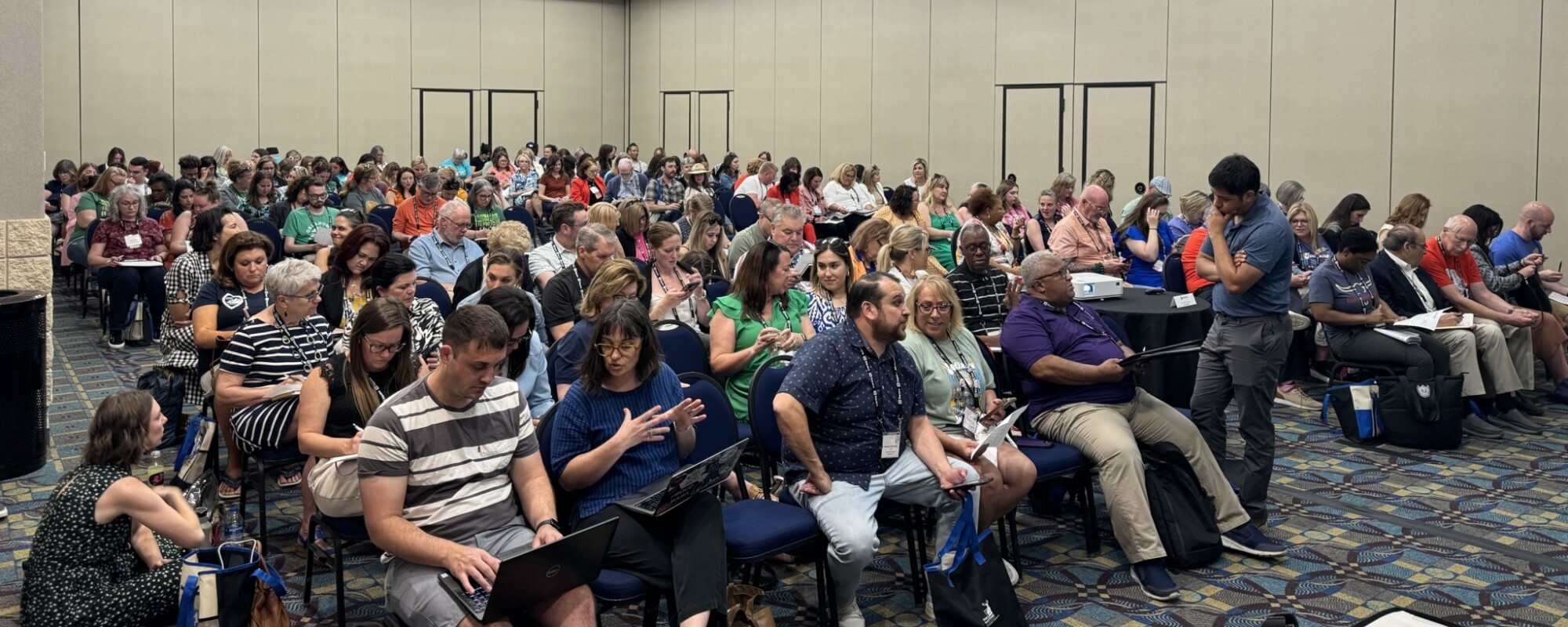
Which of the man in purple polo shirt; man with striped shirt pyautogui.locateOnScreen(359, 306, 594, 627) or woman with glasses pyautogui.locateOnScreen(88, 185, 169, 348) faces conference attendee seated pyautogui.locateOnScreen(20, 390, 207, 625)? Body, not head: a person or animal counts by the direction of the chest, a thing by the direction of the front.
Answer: the woman with glasses

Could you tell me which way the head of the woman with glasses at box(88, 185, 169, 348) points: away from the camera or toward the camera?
toward the camera

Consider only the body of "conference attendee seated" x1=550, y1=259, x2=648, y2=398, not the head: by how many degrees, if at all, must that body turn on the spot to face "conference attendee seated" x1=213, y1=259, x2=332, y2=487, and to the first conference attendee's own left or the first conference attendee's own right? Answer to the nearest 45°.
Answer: approximately 135° to the first conference attendee's own right

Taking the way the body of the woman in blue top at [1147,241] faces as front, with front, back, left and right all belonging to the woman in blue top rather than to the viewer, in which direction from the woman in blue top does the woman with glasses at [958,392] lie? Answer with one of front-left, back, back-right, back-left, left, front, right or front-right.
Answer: front-right

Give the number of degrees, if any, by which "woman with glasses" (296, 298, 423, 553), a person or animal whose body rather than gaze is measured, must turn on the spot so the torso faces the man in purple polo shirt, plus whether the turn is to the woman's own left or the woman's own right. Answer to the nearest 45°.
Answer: approximately 45° to the woman's own left

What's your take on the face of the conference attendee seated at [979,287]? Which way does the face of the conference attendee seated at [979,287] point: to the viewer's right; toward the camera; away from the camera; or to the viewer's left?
toward the camera

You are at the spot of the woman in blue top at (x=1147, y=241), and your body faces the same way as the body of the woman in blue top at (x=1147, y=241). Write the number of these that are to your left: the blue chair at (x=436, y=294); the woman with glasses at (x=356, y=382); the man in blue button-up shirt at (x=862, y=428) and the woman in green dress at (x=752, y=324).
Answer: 0

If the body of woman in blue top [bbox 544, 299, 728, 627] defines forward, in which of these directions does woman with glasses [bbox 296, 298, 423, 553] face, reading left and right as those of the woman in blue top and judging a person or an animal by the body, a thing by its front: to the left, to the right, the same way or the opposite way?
the same way

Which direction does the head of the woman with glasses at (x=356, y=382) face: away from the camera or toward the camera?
toward the camera

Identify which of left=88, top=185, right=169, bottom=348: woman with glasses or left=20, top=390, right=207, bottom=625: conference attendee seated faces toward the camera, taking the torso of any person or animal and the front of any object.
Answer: the woman with glasses

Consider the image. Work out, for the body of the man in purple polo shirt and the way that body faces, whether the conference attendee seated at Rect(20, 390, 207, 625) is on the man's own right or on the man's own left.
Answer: on the man's own right

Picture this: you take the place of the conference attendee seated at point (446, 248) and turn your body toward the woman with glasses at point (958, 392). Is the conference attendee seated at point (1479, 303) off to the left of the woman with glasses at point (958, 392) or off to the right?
left

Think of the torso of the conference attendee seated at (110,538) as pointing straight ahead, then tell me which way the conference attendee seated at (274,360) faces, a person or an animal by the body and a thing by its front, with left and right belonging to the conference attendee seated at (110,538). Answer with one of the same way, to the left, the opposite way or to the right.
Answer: to the right

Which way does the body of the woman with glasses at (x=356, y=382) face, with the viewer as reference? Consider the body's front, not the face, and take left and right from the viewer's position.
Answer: facing the viewer and to the right of the viewer

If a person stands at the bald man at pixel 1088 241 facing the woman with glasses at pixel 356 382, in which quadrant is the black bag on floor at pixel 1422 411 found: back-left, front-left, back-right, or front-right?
front-left

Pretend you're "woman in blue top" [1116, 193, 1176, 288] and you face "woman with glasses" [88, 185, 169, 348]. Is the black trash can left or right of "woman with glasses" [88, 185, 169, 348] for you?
left

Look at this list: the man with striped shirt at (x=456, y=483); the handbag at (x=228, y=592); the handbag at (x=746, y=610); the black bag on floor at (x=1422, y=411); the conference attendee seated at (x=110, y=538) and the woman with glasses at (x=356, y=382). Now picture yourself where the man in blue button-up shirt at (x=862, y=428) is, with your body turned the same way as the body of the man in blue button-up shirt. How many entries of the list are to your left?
1
